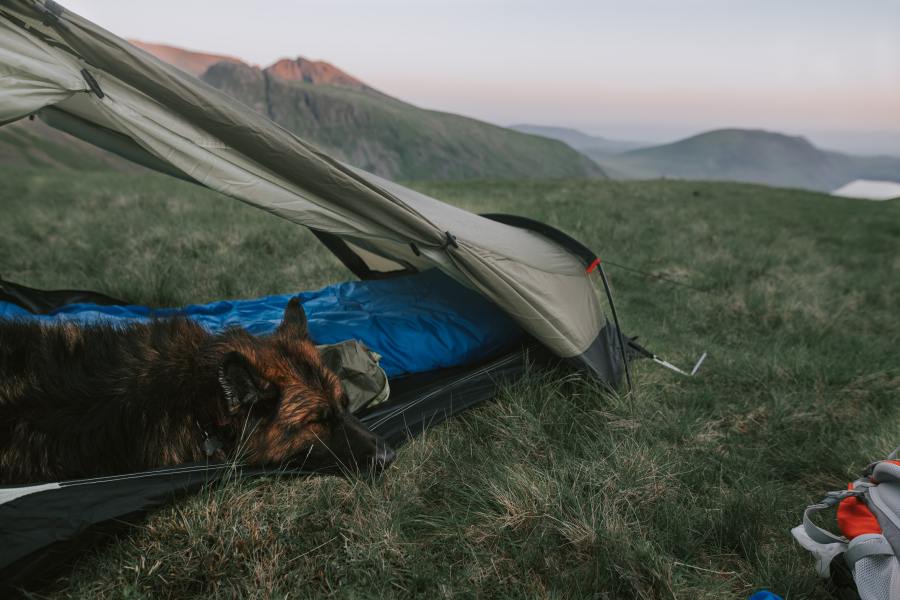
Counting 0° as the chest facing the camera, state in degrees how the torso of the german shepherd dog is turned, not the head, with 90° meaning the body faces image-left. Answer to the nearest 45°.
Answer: approximately 270°

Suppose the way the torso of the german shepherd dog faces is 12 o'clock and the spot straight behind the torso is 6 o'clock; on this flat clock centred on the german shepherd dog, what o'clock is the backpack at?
The backpack is roughly at 1 o'clock from the german shepherd dog.

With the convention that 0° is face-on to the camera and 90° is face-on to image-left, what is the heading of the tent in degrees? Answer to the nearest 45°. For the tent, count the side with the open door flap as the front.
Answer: approximately 315°
